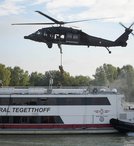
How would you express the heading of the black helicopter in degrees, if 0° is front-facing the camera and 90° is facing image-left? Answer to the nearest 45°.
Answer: approximately 90°
